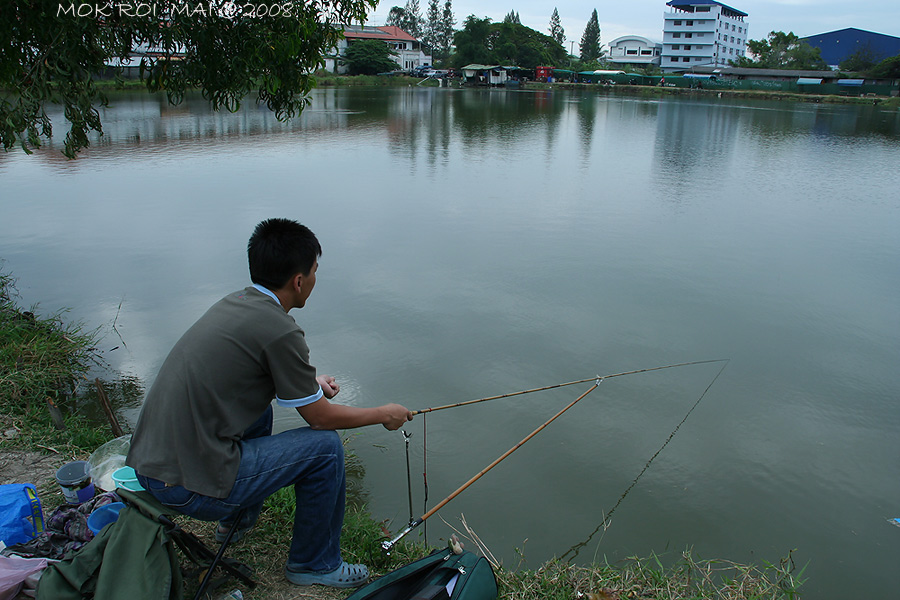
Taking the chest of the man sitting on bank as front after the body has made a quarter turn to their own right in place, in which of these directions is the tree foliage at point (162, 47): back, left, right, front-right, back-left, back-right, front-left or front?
back-left

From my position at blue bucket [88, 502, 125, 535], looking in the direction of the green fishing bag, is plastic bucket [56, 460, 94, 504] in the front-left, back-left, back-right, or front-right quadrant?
back-left

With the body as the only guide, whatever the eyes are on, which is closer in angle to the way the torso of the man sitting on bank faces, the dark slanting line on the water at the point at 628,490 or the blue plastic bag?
the dark slanting line on the water

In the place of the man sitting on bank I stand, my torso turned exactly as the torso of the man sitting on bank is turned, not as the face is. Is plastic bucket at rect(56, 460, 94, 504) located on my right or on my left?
on my left

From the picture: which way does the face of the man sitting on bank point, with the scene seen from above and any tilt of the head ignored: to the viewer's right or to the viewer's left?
to the viewer's right

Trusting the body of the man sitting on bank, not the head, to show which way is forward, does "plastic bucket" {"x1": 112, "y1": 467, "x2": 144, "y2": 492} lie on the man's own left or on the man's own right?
on the man's own left

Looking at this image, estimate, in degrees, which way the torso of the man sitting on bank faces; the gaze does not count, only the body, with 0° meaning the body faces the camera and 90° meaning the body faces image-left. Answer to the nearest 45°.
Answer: approximately 225°
